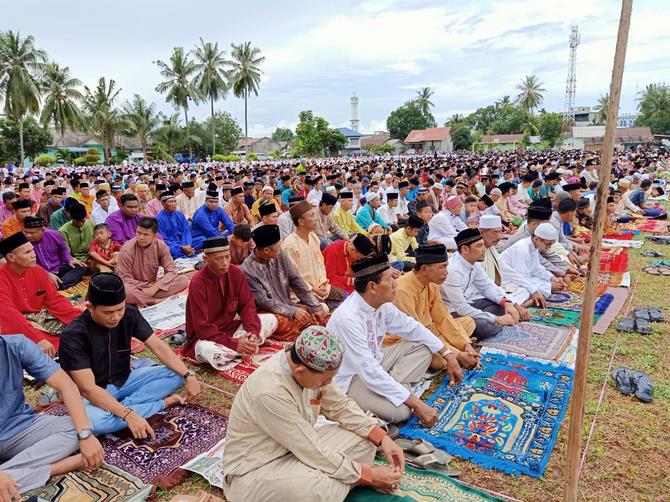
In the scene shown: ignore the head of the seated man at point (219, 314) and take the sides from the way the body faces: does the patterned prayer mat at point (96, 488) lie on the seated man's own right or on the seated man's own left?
on the seated man's own right

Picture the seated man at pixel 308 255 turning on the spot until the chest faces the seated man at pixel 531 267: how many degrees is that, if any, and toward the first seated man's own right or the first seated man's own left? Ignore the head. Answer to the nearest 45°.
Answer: approximately 45° to the first seated man's own left

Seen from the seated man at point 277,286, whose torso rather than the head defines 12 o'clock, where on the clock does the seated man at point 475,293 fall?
the seated man at point 475,293 is roughly at 11 o'clock from the seated man at point 277,286.

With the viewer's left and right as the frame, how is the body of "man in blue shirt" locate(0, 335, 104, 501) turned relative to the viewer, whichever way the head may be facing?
facing the viewer and to the right of the viewer

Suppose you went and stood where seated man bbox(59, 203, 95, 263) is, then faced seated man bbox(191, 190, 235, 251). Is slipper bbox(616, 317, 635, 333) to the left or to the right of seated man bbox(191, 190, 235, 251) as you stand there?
right

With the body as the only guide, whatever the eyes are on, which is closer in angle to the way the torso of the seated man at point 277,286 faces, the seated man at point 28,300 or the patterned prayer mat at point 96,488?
the patterned prayer mat

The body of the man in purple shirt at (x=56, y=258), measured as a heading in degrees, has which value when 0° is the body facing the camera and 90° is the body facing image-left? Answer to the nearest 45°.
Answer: approximately 315°

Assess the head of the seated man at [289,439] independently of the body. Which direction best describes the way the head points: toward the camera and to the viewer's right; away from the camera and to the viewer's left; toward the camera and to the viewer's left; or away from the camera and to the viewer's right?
toward the camera and to the viewer's right

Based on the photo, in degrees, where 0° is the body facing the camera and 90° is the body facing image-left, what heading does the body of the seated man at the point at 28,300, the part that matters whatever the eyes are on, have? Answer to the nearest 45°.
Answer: approximately 315°
